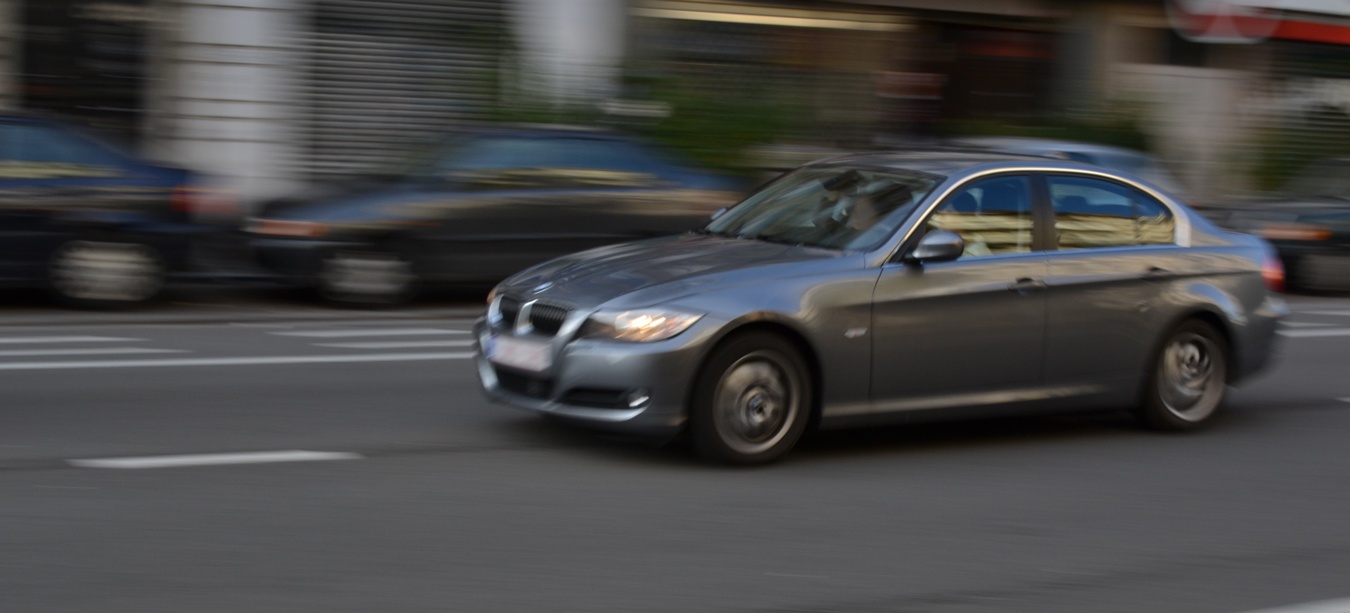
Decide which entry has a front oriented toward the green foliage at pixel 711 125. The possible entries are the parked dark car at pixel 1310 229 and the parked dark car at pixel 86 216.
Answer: the parked dark car at pixel 1310 229

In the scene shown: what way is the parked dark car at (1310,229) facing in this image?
to the viewer's left

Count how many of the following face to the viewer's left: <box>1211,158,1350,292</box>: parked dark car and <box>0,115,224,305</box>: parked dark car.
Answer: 2

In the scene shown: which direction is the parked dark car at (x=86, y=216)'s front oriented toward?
to the viewer's left

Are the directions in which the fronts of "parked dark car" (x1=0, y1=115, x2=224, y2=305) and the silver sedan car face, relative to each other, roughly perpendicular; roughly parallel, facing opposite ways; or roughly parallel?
roughly parallel

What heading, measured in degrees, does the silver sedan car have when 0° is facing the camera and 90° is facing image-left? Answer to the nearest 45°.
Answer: approximately 45°

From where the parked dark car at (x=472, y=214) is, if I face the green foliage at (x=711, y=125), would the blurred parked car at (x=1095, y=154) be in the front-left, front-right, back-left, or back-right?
front-right

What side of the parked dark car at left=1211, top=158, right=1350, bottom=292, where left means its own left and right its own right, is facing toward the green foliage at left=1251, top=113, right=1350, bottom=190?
right

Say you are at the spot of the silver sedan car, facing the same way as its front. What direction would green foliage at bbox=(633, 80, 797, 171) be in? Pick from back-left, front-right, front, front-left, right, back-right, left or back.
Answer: back-right

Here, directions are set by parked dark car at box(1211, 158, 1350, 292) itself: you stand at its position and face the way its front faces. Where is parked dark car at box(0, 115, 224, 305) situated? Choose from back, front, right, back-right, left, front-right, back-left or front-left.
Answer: front-left

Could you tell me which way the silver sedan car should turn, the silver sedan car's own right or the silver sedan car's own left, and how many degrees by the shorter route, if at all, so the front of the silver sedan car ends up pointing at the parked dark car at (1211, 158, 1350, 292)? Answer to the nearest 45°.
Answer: approximately 180°

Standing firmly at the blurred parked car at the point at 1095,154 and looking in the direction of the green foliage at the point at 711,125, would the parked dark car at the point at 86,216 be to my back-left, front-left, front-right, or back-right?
front-left

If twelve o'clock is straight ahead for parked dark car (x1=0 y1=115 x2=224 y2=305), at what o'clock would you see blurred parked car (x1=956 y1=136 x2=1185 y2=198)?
blurred parked car (x1=956 y1=136 x2=1185 y2=198) is roughly at 6 o'clock from parked dark car (x1=0 y1=115 x2=224 y2=305).
